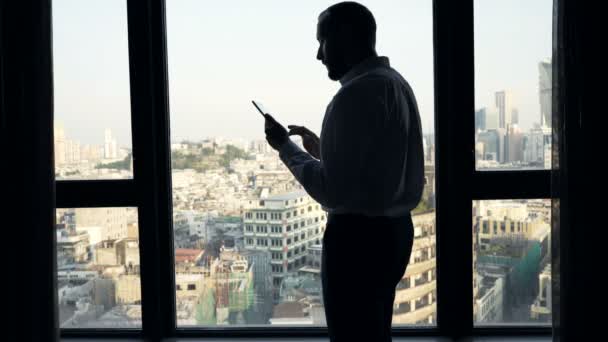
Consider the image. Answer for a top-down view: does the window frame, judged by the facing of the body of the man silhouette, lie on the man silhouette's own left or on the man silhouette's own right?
on the man silhouette's own right

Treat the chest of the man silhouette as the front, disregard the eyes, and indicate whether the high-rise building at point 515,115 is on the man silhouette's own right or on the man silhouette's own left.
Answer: on the man silhouette's own right

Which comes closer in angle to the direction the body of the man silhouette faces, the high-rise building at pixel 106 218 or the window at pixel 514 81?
the high-rise building

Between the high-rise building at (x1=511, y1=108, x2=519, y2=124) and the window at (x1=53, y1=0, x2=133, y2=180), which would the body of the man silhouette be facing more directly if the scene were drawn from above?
the window

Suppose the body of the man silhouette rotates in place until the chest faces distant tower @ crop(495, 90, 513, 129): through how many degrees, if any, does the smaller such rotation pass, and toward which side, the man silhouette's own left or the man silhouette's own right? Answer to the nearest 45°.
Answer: approximately 135° to the man silhouette's own right

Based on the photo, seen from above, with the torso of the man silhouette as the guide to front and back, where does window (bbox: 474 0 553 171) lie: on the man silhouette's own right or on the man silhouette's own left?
on the man silhouette's own right

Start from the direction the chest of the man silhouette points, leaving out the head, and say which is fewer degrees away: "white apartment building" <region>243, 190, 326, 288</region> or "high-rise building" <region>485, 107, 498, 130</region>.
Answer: the white apartment building

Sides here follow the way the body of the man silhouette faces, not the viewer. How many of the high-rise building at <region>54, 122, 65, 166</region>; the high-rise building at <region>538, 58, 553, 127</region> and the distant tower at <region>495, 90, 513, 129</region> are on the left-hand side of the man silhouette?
0

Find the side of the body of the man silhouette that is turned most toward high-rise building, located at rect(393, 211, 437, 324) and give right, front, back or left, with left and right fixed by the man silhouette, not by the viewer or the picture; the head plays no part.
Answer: right

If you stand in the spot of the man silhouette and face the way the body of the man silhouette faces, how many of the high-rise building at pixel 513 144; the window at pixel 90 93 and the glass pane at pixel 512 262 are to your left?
0

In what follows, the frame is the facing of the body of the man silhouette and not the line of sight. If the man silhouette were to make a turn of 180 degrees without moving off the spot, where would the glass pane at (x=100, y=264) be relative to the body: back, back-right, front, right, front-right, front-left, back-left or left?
back-left

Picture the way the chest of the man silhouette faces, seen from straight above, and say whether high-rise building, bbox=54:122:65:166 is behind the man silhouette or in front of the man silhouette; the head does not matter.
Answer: in front

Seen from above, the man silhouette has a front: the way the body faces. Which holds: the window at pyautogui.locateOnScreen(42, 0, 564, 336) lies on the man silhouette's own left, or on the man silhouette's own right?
on the man silhouette's own right

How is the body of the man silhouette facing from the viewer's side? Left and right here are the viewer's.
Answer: facing to the left of the viewer
